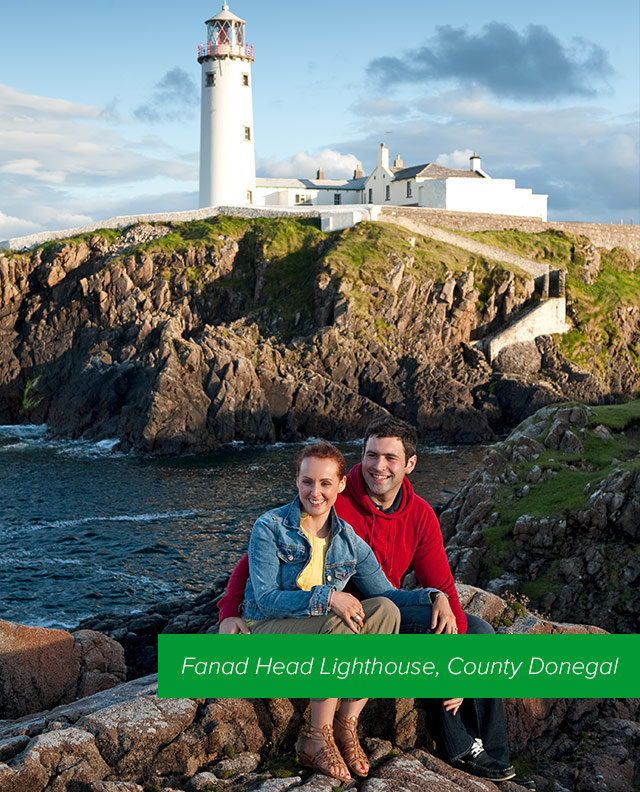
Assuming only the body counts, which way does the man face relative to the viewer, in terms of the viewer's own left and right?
facing the viewer

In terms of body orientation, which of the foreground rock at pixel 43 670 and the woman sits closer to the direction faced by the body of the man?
the woman

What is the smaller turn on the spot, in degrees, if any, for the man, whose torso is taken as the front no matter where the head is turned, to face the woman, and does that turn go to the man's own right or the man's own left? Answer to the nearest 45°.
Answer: approximately 45° to the man's own right
